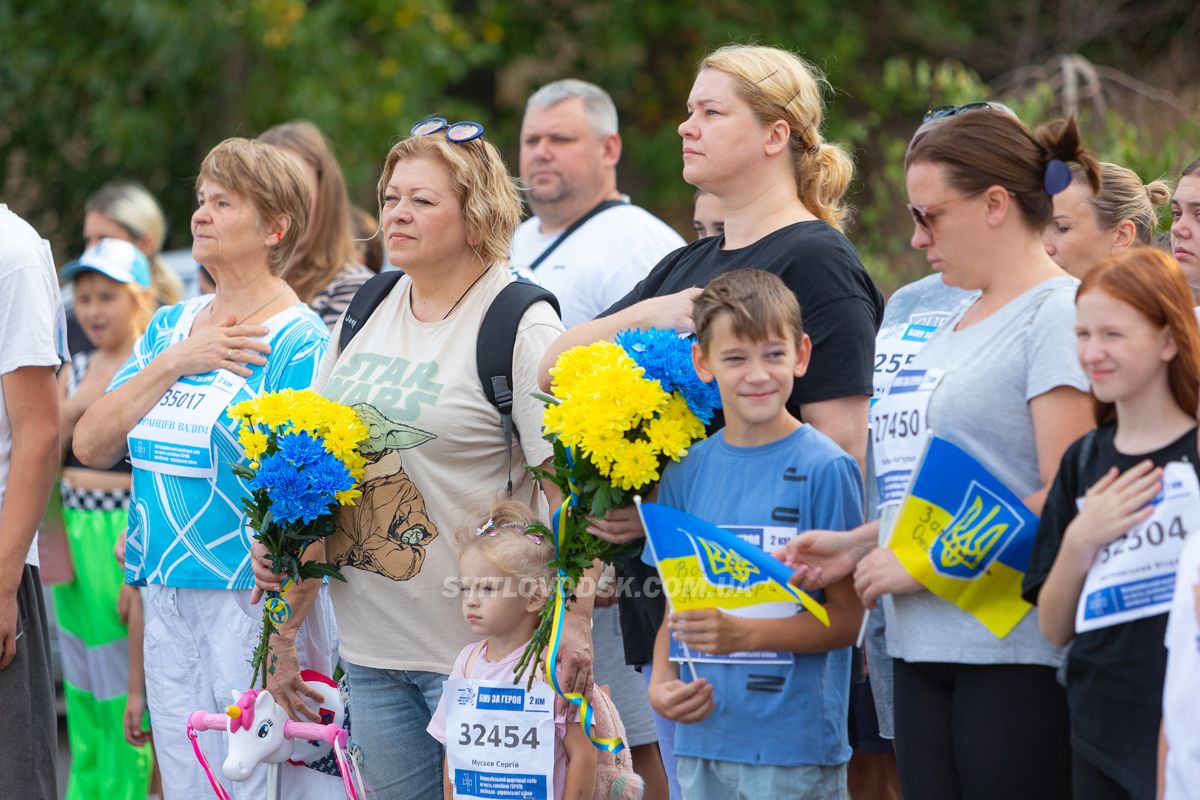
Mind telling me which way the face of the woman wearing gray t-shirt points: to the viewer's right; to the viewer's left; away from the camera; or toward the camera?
to the viewer's left

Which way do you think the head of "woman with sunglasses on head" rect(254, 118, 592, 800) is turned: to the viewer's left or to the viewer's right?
to the viewer's left

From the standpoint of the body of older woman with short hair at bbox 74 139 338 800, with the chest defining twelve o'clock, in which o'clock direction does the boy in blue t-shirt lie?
The boy in blue t-shirt is roughly at 9 o'clock from the older woman with short hair.

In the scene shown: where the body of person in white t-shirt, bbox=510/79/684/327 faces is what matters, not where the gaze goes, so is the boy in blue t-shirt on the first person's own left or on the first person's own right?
on the first person's own left

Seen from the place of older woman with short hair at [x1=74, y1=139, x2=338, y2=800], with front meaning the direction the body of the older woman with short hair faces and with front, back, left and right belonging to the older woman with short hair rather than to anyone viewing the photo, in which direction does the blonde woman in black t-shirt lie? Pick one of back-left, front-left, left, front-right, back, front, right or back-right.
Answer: left

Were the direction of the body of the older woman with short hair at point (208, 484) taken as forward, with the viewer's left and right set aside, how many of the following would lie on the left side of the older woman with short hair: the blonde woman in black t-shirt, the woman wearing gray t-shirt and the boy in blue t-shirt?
3

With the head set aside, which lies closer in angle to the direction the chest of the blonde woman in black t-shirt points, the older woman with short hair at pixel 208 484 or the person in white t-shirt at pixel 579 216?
the older woman with short hair

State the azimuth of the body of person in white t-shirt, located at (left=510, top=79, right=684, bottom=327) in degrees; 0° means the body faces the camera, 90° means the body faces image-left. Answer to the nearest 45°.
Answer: approximately 45°
